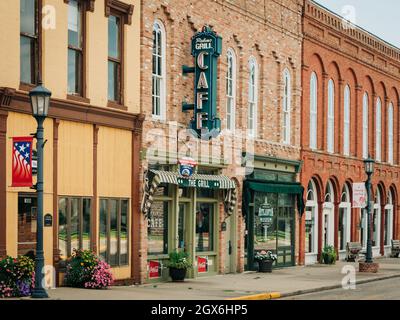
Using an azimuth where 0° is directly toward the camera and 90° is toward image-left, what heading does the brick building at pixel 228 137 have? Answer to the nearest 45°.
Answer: approximately 315°

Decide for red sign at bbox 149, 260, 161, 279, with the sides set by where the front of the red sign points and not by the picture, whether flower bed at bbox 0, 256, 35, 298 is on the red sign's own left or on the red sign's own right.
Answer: on the red sign's own right

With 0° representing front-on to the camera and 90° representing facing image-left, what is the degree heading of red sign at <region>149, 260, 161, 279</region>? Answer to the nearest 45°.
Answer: approximately 315°

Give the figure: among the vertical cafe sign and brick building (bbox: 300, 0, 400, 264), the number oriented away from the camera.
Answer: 0

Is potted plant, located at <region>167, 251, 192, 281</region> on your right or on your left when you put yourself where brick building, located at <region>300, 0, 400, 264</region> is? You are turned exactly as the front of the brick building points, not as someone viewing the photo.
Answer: on your right

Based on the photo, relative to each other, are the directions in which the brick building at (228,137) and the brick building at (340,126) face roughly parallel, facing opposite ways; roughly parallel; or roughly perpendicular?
roughly parallel

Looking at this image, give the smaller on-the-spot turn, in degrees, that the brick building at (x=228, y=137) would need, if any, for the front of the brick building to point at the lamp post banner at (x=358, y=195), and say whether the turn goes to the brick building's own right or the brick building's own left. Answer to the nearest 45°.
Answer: approximately 90° to the brick building's own left

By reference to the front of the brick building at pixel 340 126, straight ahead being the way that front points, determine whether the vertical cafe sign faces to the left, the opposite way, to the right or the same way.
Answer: to the right

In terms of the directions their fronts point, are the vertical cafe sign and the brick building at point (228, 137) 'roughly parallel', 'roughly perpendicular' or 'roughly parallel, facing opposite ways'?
roughly perpendicular

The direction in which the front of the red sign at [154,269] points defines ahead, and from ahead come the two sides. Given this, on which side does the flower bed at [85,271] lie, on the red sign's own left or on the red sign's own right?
on the red sign's own right

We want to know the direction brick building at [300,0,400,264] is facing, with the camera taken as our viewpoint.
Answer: facing the viewer and to the right of the viewer

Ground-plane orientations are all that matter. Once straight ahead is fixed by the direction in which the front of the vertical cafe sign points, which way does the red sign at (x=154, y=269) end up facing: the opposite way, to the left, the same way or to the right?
to the left
